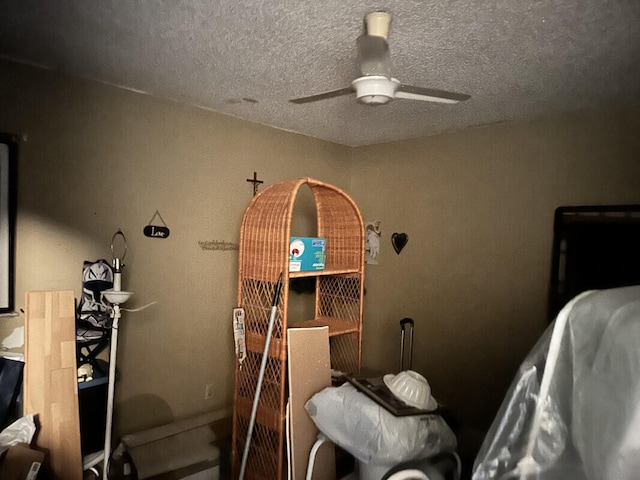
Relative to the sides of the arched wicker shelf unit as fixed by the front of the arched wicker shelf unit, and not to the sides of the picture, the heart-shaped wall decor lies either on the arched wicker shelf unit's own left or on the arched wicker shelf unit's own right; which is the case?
on the arched wicker shelf unit's own left

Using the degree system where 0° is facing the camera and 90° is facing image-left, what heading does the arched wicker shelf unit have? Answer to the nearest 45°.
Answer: approximately 315°

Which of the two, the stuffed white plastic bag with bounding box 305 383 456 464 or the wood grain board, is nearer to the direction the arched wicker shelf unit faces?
the stuffed white plastic bag

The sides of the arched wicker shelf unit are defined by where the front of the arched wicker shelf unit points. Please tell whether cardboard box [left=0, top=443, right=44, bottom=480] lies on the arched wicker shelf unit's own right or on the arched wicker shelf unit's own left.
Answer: on the arched wicker shelf unit's own right

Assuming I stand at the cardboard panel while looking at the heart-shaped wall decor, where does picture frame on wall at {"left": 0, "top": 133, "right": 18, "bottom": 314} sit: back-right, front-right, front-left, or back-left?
back-left

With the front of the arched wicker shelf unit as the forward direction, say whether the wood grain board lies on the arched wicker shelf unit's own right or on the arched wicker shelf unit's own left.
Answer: on the arched wicker shelf unit's own right
